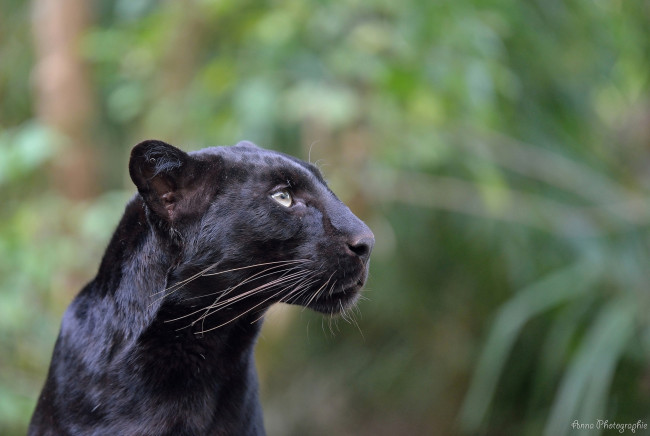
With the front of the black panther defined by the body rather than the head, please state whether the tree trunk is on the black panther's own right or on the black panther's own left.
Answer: on the black panther's own left

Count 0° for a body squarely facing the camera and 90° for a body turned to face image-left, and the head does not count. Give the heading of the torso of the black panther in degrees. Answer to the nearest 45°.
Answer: approximately 270°
